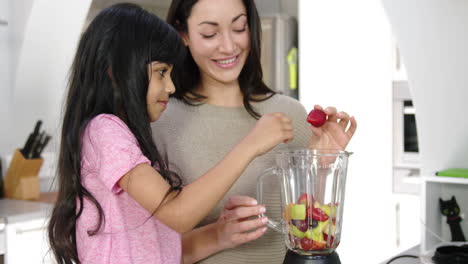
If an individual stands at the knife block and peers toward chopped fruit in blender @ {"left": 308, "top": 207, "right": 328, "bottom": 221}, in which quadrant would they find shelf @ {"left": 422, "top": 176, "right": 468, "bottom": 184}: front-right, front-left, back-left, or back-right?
front-left

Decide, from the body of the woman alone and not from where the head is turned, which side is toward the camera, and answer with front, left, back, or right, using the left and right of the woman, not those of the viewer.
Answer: front

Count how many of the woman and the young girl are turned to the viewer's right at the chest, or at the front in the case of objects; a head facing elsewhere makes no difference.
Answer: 1

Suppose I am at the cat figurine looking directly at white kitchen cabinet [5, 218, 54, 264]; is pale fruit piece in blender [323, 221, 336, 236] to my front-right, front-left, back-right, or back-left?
front-left

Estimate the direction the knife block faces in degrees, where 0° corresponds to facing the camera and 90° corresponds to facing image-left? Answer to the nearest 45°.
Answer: approximately 315°

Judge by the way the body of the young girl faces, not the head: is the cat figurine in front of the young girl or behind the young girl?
in front

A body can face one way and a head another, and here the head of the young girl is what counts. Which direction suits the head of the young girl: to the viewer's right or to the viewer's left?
to the viewer's right

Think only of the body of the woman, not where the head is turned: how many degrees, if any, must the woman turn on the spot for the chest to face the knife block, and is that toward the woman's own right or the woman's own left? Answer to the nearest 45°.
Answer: approximately 135° to the woman's own right
